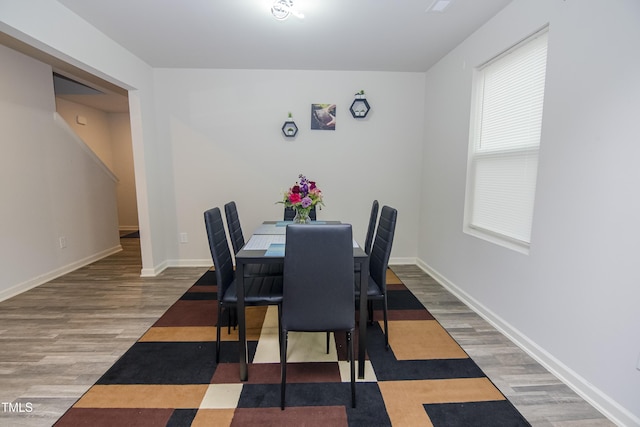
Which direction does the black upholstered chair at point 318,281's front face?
away from the camera

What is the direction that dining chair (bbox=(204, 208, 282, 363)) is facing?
to the viewer's right

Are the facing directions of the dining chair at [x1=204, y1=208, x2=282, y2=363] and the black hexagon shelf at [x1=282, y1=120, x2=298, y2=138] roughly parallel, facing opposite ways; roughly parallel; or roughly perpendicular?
roughly perpendicular

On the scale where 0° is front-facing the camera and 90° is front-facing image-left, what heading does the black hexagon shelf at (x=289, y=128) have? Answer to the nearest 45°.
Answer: approximately 0°

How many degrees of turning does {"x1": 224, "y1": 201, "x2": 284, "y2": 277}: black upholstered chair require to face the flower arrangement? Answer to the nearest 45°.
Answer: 0° — it already faces it

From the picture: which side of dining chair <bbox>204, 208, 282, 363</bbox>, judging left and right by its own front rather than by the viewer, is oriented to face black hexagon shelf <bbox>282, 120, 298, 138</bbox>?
left

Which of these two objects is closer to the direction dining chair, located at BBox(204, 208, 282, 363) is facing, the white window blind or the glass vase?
the white window blind

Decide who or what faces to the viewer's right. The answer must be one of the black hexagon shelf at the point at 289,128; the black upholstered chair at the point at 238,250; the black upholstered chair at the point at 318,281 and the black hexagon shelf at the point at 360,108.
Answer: the black upholstered chair at the point at 238,250

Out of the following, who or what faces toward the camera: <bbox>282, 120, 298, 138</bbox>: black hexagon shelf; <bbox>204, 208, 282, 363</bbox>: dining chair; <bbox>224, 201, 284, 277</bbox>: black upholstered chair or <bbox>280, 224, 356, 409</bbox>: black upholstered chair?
the black hexagon shelf

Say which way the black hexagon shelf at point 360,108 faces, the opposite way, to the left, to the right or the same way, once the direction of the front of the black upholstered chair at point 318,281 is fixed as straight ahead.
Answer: the opposite way

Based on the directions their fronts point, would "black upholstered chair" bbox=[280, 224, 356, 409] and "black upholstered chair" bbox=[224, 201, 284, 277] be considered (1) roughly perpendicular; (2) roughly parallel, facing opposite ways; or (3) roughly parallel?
roughly perpendicular

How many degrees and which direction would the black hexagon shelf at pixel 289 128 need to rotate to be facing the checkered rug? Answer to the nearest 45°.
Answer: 0° — it already faces it

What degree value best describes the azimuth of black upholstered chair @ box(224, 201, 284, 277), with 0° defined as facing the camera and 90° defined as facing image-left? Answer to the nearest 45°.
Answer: approximately 270°
